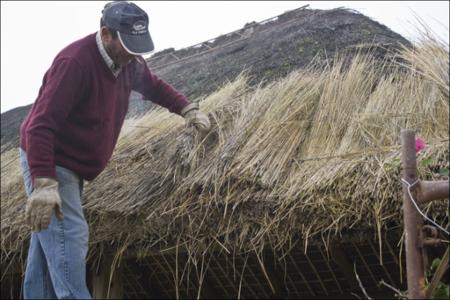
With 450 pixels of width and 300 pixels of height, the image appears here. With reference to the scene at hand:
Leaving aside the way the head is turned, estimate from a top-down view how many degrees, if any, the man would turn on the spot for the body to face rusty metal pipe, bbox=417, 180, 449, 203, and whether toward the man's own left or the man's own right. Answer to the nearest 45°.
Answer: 0° — they already face it

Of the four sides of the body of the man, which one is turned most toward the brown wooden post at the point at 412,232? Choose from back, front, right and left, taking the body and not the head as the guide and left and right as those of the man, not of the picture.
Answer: front

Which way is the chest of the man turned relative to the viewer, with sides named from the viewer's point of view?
facing the viewer and to the right of the viewer
